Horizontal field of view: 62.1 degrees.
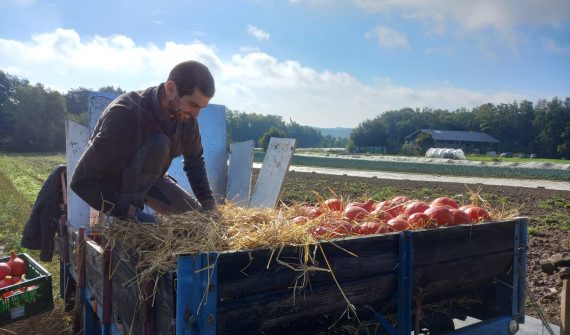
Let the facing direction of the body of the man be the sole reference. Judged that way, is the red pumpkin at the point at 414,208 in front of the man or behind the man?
in front

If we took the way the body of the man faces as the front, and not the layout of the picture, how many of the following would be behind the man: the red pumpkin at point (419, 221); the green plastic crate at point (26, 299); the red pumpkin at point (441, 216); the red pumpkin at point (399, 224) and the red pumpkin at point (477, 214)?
1

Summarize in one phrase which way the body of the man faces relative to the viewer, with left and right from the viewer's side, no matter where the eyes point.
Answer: facing the viewer and to the right of the viewer

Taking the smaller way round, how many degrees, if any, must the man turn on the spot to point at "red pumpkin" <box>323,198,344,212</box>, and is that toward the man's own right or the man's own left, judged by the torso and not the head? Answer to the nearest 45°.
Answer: approximately 45° to the man's own left

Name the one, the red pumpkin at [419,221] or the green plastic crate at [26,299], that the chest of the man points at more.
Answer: the red pumpkin

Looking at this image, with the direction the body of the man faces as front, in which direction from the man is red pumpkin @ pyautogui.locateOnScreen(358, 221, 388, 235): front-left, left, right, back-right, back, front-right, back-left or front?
front

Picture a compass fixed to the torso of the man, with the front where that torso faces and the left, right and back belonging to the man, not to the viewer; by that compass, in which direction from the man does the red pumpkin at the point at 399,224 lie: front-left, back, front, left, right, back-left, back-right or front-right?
front

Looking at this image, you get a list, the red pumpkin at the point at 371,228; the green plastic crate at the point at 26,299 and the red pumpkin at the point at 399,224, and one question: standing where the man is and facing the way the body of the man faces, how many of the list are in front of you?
2

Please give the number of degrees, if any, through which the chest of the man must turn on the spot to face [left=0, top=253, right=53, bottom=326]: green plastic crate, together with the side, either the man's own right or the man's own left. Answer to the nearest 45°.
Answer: approximately 180°

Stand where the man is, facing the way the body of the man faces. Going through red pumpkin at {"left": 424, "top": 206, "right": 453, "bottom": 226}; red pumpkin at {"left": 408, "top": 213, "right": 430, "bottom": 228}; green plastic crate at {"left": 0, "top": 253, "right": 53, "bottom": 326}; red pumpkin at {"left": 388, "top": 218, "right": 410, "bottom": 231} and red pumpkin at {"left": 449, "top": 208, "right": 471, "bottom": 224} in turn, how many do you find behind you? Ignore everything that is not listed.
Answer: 1

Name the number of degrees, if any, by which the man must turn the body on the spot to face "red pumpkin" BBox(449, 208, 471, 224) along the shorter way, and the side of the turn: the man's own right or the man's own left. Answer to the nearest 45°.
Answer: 0° — they already face it
